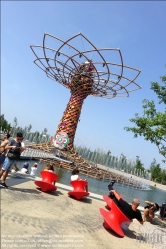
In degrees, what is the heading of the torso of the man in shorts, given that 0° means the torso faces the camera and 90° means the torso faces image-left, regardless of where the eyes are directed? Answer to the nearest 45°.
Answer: approximately 315°

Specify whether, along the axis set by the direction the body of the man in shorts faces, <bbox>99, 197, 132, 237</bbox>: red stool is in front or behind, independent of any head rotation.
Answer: in front
